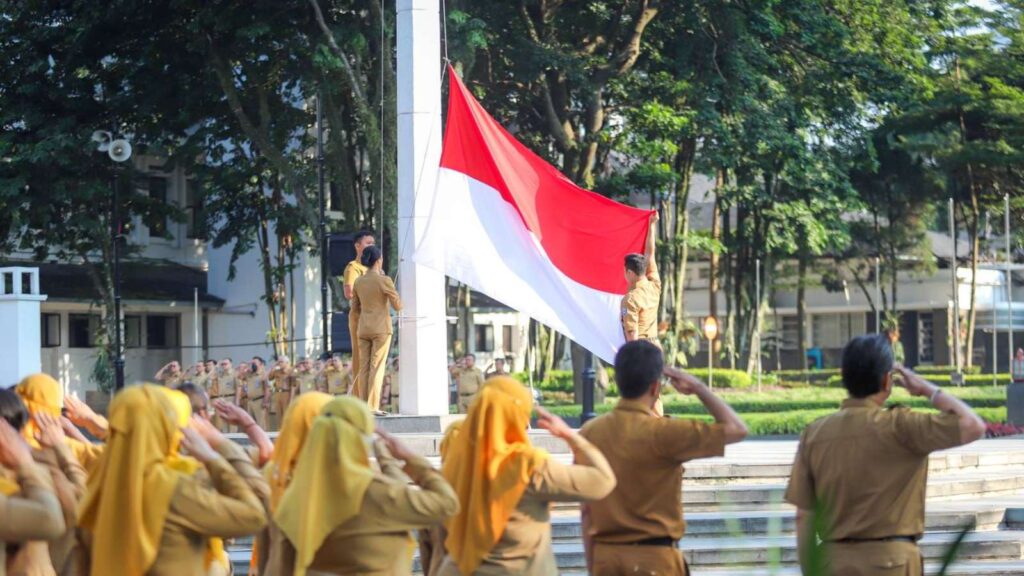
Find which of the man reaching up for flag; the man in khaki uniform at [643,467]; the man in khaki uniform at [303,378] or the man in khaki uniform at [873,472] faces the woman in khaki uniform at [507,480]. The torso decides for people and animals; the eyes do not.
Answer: the man in khaki uniform at [303,378]

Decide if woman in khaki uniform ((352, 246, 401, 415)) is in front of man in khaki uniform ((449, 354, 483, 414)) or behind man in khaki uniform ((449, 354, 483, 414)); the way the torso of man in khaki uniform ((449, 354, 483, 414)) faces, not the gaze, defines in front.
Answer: in front

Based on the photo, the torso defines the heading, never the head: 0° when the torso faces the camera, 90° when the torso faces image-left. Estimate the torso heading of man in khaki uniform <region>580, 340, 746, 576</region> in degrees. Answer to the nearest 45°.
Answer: approximately 180°

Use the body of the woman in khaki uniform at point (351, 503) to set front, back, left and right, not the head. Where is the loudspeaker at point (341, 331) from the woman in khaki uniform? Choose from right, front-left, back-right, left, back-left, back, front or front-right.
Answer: front-left

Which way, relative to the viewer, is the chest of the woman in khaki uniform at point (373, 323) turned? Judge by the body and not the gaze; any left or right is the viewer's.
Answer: facing away from the viewer and to the right of the viewer

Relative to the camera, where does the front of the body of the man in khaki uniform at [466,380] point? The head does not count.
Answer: toward the camera

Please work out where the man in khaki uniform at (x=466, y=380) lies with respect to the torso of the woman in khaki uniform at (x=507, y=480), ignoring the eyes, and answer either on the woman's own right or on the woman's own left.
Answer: on the woman's own left

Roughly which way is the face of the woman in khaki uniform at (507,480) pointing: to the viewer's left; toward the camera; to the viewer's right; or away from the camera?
away from the camera

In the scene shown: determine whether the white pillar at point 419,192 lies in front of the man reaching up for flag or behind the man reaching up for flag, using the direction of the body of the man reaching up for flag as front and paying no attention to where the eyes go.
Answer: in front

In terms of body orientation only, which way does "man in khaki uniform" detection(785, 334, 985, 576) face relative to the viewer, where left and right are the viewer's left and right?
facing away from the viewer
